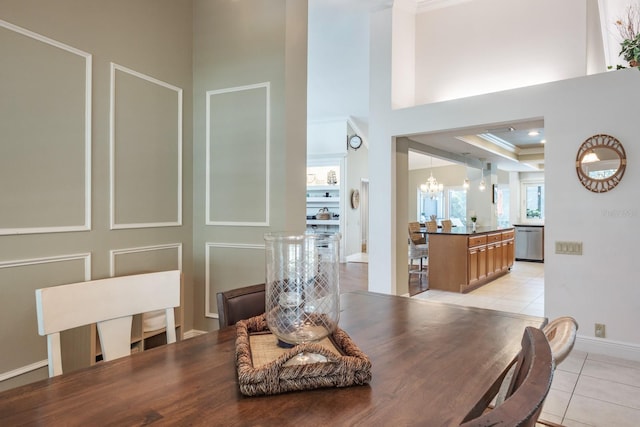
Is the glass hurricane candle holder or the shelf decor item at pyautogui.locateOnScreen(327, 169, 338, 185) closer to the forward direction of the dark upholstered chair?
the glass hurricane candle holder

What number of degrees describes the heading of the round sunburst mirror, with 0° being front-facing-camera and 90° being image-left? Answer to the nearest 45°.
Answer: approximately 0°

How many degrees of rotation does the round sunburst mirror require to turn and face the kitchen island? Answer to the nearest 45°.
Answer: approximately 135° to its right

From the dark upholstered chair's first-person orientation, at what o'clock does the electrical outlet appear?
The electrical outlet is roughly at 10 o'clock from the dark upholstered chair.

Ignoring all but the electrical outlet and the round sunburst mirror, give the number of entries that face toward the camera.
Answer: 2
